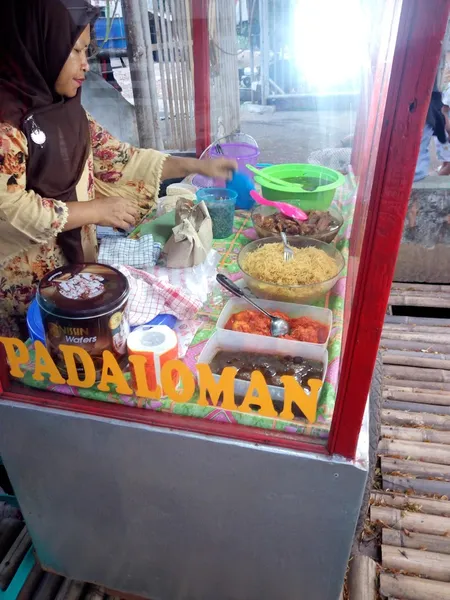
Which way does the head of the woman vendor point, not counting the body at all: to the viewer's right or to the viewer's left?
to the viewer's right

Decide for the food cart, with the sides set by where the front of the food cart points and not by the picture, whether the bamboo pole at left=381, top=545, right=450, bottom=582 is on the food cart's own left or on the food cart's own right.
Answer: on the food cart's own left

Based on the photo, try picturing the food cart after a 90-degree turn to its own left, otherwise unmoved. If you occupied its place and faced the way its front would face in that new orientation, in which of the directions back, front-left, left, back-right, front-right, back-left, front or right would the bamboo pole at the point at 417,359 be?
front-left

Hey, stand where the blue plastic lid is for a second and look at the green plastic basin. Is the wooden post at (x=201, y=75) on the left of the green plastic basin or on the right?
left

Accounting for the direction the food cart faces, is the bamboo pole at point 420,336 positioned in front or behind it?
behind

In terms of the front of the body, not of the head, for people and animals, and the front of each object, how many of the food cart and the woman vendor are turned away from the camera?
0

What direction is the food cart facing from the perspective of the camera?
toward the camera

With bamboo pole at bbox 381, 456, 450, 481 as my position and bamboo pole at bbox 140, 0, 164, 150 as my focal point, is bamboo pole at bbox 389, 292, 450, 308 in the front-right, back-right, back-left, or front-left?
front-right

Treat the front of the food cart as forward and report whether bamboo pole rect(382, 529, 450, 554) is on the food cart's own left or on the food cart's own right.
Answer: on the food cart's own left
